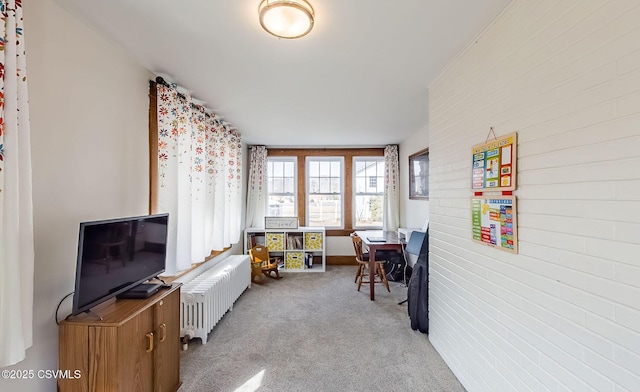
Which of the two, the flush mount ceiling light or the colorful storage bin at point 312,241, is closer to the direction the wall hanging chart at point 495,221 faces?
the flush mount ceiling light

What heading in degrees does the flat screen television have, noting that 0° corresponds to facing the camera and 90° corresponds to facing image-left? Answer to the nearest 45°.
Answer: approximately 315°

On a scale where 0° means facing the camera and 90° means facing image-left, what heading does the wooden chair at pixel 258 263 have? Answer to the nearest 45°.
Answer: approximately 315°

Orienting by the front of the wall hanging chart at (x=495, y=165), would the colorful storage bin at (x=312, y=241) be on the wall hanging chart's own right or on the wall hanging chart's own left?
on the wall hanging chart's own right

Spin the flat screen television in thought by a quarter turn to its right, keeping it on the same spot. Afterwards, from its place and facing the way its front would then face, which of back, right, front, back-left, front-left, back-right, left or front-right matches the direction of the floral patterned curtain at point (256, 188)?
back

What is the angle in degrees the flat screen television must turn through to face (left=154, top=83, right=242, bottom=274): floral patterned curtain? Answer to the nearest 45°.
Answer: approximately 90° to its left

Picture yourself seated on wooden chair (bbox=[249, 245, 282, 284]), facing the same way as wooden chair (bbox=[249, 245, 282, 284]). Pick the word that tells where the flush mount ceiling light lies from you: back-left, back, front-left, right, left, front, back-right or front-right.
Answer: front-right

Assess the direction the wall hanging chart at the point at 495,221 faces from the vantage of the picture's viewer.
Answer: facing the viewer and to the left of the viewer

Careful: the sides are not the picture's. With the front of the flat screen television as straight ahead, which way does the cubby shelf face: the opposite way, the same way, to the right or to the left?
to the right

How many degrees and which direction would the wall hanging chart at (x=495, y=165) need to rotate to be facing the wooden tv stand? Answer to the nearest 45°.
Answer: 0° — it already faces it

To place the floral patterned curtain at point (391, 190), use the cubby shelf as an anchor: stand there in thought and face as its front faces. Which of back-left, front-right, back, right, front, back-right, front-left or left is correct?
left

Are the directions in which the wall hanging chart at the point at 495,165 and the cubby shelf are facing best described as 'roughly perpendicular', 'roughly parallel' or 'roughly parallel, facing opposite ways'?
roughly perpendicular

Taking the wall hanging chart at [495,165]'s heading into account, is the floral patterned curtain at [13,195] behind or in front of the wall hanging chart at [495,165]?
in front
